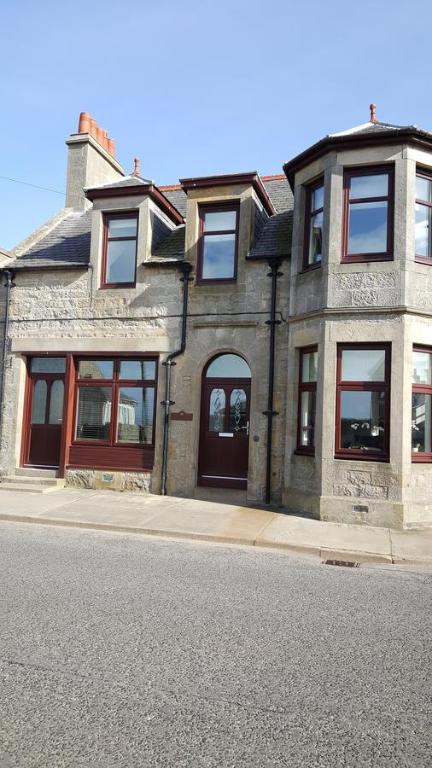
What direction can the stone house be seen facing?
toward the camera
